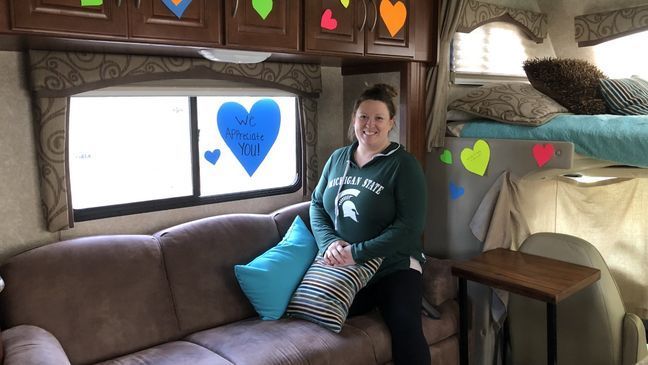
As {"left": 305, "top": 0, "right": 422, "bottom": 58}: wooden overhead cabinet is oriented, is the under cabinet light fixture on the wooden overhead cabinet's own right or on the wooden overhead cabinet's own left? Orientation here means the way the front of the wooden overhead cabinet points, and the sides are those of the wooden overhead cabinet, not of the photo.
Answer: on the wooden overhead cabinet's own right

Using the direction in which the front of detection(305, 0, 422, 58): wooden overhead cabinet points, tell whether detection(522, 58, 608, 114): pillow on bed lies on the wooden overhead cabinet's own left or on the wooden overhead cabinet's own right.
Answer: on the wooden overhead cabinet's own left

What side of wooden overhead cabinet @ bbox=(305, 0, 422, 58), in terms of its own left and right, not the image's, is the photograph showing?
front

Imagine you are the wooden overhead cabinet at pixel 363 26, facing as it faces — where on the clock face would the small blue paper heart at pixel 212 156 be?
The small blue paper heart is roughly at 3 o'clock from the wooden overhead cabinet.

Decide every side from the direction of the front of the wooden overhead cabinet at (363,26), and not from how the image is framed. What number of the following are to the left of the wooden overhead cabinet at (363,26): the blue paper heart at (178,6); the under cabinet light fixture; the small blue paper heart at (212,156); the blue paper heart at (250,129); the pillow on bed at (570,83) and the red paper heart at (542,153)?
2

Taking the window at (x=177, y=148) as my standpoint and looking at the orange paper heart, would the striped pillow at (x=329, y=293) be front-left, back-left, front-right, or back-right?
front-right

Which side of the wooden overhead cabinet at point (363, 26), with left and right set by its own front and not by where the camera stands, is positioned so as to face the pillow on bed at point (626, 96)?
left

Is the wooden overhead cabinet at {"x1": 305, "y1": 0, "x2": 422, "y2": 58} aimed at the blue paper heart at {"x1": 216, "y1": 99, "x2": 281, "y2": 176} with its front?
no

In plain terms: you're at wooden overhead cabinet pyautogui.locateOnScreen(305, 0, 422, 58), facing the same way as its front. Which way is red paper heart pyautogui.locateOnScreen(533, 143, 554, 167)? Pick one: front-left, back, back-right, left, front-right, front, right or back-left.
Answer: left

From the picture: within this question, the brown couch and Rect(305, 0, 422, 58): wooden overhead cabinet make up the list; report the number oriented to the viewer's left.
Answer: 0
